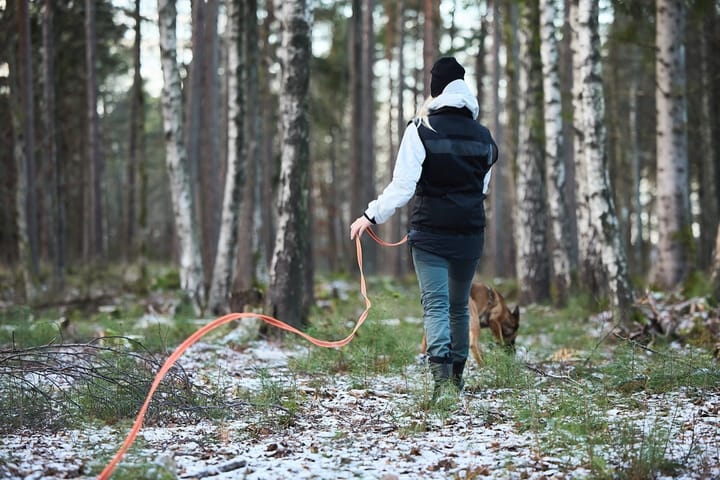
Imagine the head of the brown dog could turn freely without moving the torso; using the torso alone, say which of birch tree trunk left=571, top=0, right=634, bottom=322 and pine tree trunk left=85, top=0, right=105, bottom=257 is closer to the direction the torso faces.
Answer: the birch tree trunk

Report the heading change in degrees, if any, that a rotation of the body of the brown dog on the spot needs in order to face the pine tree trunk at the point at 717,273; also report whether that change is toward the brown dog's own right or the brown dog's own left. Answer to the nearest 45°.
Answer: approximately 45° to the brown dog's own left

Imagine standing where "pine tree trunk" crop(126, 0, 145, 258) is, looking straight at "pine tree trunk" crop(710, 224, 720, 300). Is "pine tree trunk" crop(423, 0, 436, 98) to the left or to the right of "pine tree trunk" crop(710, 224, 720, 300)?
left

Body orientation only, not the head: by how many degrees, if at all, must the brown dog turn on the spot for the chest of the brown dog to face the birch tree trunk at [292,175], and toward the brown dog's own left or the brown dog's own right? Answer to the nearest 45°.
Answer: approximately 135° to the brown dog's own left

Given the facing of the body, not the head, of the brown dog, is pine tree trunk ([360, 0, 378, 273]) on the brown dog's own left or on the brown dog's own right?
on the brown dog's own left

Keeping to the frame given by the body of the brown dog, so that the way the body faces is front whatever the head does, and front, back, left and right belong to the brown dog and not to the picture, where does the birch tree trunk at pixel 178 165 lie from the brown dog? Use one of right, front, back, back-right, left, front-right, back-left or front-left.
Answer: back-left

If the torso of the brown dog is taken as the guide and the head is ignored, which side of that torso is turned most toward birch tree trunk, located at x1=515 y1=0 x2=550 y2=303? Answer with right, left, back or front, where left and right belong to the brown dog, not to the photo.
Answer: left

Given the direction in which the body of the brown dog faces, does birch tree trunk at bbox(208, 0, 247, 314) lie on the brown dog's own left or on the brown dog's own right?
on the brown dog's own left

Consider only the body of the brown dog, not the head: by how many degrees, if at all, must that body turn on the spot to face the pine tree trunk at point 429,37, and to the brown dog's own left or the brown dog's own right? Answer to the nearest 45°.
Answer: approximately 90° to the brown dog's own left

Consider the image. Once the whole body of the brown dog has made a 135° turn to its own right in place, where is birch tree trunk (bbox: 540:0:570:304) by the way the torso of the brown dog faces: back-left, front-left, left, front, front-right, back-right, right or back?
back-right

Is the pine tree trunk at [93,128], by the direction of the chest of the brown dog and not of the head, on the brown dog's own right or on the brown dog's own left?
on the brown dog's own left

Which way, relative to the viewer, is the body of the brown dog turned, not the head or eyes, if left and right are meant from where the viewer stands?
facing to the right of the viewer

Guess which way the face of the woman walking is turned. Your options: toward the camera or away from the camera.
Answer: away from the camera
